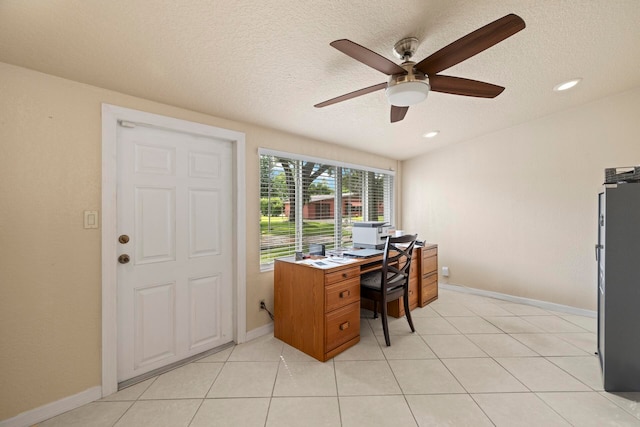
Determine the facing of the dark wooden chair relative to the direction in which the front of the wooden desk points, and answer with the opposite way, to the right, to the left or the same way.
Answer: the opposite way

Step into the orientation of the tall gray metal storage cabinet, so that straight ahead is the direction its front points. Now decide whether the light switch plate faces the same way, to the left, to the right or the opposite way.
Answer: the opposite way

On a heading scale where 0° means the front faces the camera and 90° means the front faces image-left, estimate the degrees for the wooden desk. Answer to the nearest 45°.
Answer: approximately 315°

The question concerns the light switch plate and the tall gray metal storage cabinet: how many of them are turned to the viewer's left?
1

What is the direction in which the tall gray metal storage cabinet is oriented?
to the viewer's left

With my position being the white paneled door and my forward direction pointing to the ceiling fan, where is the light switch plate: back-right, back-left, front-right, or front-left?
back-right

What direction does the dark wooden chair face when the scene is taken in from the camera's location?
facing away from the viewer and to the left of the viewer
